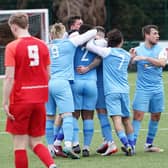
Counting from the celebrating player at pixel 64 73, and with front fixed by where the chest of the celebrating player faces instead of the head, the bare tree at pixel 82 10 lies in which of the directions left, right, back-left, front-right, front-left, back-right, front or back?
front-left

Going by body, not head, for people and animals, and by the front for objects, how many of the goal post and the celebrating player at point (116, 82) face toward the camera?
1

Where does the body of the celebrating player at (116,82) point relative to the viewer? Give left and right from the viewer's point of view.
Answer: facing away from the viewer and to the left of the viewer

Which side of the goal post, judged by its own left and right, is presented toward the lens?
front

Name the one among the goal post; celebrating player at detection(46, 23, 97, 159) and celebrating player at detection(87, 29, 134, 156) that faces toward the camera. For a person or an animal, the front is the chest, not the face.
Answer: the goal post

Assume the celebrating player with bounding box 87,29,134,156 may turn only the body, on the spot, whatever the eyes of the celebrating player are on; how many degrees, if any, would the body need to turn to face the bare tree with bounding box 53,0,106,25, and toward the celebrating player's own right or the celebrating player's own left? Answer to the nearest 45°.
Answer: approximately 45° to the celebrating player's own right

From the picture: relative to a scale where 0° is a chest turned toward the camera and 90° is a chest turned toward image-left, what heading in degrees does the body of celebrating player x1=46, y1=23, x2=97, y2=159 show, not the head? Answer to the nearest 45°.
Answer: approximately 225°

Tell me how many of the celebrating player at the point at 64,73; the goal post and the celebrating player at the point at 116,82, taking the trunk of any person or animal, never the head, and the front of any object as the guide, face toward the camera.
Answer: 1

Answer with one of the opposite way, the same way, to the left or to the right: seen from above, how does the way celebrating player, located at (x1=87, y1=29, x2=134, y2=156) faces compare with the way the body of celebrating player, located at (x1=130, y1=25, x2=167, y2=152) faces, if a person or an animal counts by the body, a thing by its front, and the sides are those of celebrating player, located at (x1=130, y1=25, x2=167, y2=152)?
the opposite way

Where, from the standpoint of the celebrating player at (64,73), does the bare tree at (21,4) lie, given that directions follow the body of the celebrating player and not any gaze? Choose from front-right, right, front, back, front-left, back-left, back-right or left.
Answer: front-left

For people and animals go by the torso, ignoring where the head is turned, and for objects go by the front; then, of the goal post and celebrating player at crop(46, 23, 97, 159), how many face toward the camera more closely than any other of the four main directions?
1

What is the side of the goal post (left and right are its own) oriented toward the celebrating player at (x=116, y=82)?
front

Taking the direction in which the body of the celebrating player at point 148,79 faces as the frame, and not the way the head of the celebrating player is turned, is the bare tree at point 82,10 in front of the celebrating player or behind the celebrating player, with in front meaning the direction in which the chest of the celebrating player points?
behind
